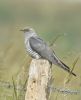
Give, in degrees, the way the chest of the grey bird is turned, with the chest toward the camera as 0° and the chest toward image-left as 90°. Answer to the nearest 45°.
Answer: approximately 90°
